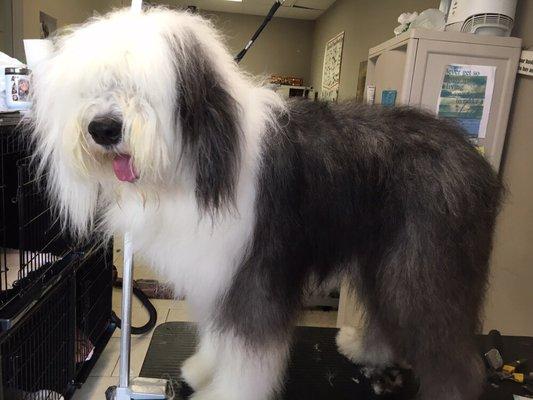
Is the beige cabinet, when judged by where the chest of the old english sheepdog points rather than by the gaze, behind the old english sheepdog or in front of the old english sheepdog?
behind

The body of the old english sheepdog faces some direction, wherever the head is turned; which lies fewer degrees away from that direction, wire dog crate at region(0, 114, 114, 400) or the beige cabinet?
the wire dog crate

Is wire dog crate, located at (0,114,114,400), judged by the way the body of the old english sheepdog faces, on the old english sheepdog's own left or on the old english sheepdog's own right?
on the old english sheepdog's own right

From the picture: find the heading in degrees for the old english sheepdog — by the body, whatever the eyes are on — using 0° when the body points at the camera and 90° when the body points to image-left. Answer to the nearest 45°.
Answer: approximately 45°
